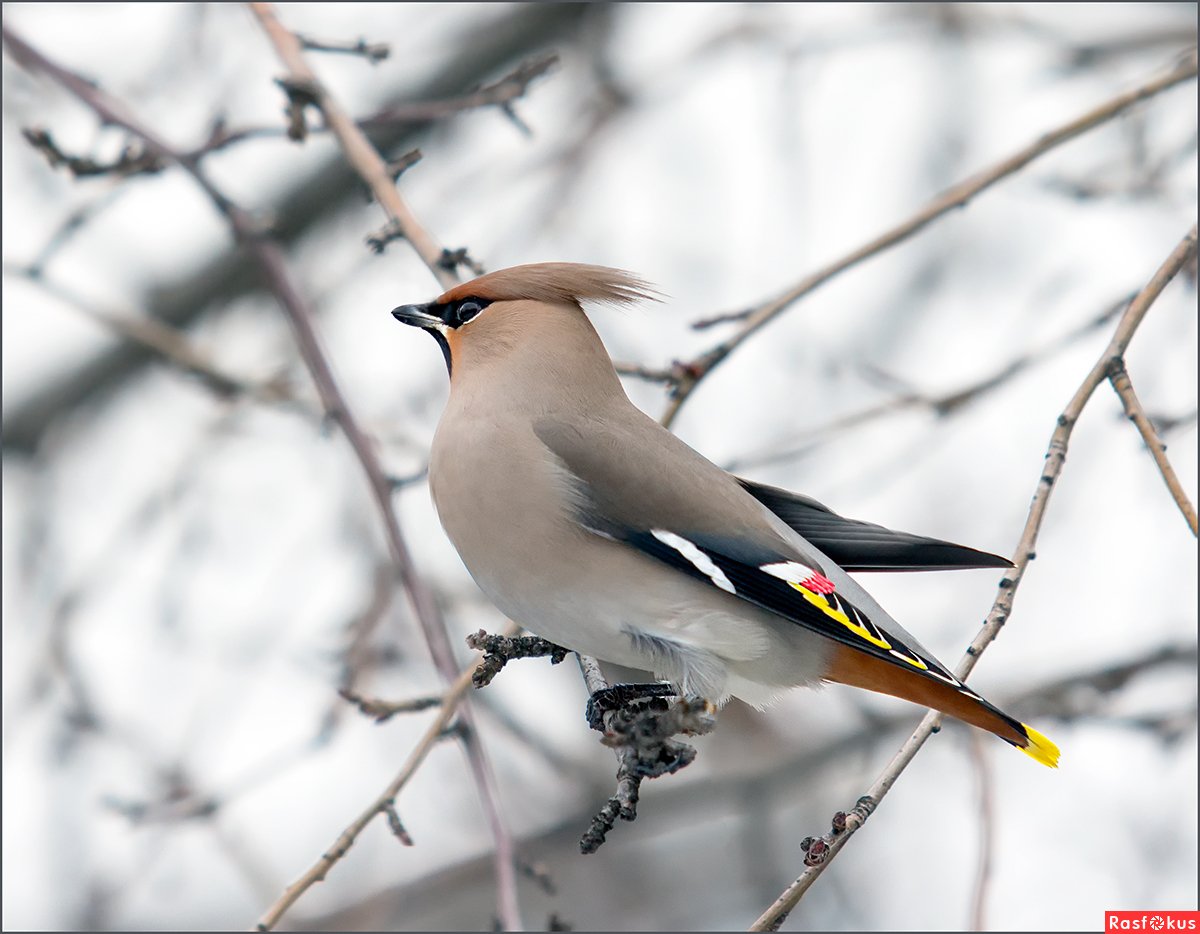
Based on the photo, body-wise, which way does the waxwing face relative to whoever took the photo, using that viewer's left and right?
facing to the left of the viewer

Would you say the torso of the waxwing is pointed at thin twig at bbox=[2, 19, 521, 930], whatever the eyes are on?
yes

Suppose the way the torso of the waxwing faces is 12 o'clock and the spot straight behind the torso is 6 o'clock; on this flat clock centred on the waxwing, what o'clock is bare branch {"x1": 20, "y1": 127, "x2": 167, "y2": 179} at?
The bare branch is roughly at 12 o'clock from the waxwing.

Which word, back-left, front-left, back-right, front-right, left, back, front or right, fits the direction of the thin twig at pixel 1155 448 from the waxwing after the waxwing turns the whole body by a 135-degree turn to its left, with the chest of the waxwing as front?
front

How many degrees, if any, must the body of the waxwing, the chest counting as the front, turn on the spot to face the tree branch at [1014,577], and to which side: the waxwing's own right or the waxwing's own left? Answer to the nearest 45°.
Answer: approximately 135° to the waxwing's own left
